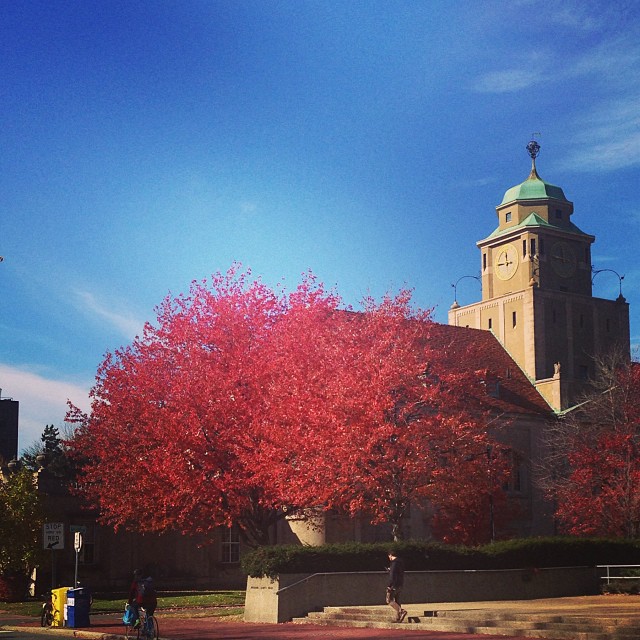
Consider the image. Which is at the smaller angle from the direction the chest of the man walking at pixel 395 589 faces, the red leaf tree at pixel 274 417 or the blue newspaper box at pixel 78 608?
the blue newspaper box

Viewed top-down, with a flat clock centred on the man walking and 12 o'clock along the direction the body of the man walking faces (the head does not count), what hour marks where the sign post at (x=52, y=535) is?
The sign post is roughly at 1 o'clock from the man walking.

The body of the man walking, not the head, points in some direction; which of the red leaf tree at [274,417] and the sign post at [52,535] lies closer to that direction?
the sign post

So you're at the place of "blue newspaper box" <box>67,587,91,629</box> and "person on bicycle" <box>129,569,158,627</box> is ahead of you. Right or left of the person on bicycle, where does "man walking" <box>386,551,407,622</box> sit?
left

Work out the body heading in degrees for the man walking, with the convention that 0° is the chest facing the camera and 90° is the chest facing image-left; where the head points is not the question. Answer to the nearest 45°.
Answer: approximately 90°

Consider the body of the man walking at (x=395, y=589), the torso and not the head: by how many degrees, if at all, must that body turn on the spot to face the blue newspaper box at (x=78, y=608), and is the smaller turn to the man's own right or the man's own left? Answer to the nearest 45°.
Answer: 0° — they already face it

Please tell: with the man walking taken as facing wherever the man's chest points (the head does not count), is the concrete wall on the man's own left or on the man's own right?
on the man's own right

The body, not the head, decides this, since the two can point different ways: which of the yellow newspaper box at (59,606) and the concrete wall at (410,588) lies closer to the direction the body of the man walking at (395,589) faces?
the yellow newspaper box
